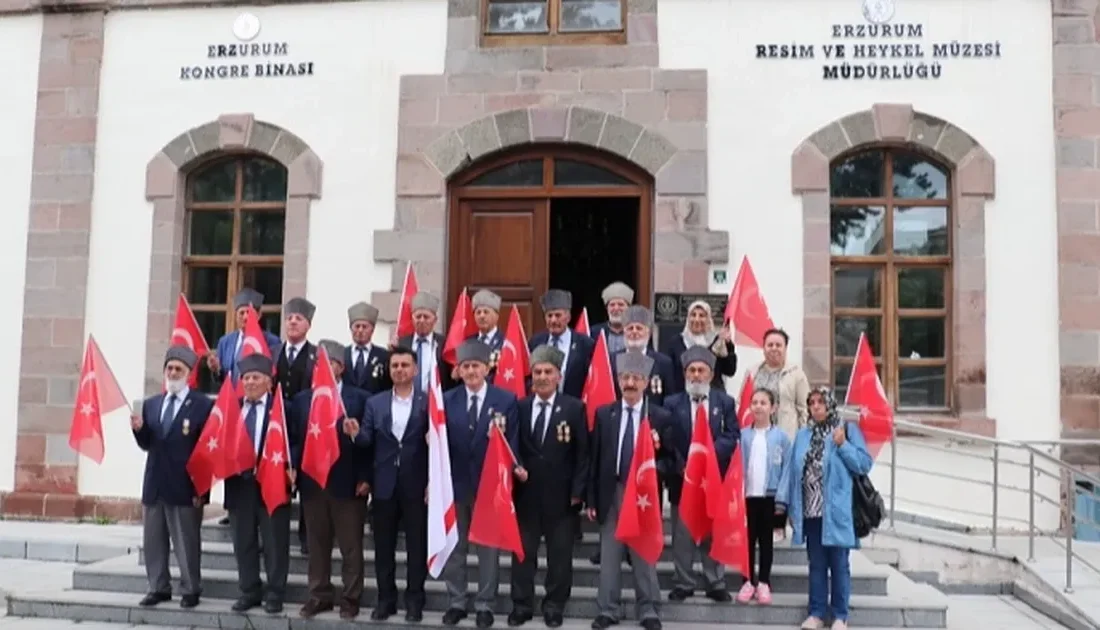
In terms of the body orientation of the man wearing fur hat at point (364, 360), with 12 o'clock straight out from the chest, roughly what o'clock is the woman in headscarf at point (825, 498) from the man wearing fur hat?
The woman in headscarf is roughly at 10 o'clock from the man wearing fur hat.

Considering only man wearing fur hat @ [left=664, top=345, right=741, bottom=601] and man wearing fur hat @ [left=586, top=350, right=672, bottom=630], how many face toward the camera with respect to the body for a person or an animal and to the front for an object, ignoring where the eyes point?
2

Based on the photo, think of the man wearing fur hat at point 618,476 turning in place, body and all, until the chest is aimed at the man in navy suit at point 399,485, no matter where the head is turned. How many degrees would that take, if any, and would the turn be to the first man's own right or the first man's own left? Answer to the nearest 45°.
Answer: approximately 90° to the first man's own right

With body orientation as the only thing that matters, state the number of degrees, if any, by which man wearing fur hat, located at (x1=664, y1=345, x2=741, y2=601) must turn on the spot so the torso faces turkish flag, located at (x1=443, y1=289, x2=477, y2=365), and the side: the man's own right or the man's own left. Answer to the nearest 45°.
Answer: approximately 90° to the man's own right

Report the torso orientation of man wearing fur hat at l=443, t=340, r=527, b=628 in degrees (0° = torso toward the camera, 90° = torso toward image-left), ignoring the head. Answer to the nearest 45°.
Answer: approximately 0°

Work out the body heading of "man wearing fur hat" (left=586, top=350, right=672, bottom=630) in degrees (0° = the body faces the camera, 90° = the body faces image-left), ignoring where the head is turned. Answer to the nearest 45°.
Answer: approximately 0°
